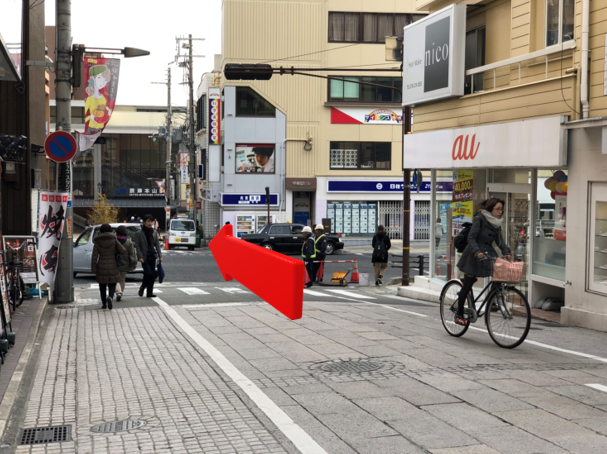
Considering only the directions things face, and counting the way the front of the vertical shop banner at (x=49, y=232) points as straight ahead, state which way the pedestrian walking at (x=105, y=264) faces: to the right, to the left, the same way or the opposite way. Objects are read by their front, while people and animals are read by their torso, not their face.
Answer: the opposite way

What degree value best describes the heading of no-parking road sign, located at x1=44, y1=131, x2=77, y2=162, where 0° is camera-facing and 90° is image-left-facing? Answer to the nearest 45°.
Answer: approximately 0°

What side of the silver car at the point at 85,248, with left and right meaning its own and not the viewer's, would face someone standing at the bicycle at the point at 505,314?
left

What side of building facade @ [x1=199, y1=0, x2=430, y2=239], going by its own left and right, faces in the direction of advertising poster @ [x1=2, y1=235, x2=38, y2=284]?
front

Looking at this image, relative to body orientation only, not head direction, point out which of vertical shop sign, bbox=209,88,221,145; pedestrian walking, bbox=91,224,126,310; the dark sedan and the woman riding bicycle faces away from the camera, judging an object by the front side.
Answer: the pedestrian walking
